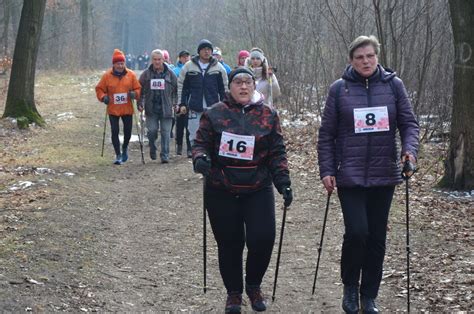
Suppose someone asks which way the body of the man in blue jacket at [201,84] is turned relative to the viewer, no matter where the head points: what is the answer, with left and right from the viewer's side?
facing the viewer

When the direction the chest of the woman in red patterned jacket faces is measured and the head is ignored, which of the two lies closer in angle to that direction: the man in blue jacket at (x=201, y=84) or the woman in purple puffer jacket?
the woman in purple puffer jacket

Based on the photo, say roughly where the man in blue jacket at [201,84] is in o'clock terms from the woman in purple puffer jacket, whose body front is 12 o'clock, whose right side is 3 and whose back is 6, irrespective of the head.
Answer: The man in blue jacket is roughly at 5 o'clock from the woman in purple puffer jacket.

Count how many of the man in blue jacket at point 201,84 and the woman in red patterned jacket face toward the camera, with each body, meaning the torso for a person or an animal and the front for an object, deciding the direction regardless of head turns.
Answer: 2

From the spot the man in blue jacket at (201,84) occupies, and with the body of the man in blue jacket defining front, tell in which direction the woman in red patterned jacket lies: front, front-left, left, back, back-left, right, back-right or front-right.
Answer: front

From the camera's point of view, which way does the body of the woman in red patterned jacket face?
toward the camera

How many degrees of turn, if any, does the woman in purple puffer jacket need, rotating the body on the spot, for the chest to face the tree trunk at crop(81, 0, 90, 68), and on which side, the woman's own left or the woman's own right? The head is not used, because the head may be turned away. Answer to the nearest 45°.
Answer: approximately 135° to the woman's own right

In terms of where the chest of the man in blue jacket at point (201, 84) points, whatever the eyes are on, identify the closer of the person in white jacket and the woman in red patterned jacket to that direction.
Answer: the woman in red patterned jacket

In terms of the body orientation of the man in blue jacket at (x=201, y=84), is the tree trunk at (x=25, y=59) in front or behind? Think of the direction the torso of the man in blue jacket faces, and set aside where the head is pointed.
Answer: behind

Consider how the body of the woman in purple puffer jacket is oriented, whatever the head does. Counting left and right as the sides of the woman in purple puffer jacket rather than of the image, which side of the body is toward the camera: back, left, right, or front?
front
